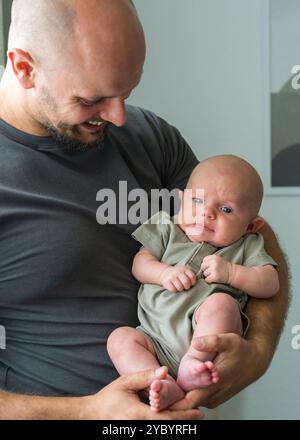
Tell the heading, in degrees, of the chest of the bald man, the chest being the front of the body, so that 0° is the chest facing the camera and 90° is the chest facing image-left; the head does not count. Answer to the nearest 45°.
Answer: approximately 315°

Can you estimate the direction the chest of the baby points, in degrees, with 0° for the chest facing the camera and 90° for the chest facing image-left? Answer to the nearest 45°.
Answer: approximately 0°
